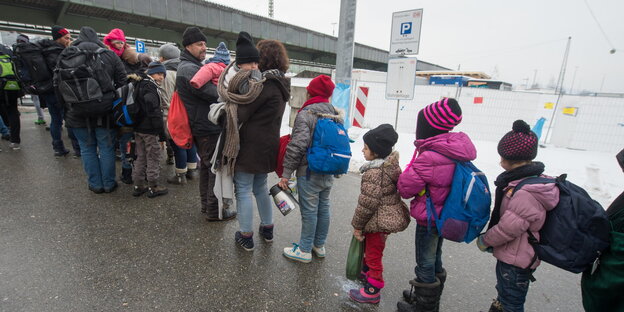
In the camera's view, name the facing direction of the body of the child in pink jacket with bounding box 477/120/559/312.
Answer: to the viewer's left

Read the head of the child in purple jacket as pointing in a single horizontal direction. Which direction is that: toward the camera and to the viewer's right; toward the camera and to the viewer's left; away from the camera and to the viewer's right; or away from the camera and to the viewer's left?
away from the camera and to the viewer's left

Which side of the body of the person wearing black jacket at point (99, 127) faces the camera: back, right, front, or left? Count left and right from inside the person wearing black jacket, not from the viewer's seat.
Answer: back

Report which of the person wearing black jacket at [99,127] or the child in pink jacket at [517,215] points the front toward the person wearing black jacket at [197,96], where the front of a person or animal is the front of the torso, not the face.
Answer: the child in pink jacket

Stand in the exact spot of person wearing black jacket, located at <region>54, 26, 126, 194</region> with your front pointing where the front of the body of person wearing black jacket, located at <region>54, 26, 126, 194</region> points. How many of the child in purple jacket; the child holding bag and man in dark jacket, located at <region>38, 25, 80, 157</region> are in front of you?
1

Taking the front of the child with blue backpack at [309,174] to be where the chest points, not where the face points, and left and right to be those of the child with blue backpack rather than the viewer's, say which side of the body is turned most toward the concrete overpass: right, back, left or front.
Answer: front

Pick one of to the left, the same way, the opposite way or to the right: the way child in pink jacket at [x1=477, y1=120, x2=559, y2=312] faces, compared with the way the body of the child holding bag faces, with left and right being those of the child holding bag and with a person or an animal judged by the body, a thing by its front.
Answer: the same way

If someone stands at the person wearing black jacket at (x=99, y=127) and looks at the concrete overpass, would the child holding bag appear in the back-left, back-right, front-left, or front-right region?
back-right

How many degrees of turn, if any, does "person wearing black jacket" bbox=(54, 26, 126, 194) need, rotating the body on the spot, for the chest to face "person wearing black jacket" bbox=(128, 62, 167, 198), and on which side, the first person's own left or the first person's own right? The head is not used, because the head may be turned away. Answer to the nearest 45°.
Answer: approximately 135° to the first person's own right

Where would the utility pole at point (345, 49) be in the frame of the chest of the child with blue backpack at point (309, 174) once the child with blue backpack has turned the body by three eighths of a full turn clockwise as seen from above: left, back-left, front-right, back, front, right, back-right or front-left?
left

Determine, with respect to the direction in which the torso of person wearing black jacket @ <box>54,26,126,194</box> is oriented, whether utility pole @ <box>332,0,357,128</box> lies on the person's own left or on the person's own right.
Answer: on the person's own right

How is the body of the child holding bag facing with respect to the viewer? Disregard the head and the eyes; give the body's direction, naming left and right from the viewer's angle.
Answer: facing to the left of the viewer

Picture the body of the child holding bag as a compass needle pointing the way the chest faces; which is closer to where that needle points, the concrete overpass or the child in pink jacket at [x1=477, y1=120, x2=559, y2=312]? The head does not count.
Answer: the concrete overpass

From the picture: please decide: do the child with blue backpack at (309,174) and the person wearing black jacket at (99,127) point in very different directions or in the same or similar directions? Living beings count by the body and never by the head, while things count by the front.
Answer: same or similar directions

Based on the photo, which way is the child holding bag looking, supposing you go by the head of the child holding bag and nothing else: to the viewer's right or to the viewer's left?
to the viewer's left
